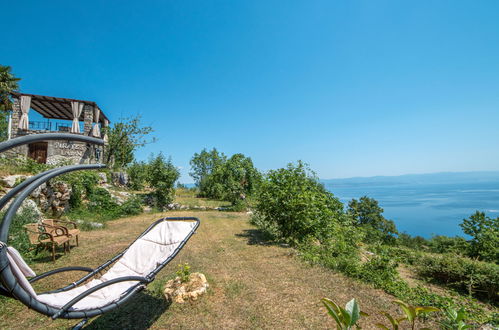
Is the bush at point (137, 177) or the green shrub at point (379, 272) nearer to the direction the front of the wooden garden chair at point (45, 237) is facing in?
the green shrub

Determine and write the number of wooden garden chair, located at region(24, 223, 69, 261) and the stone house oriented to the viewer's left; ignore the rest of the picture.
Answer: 0

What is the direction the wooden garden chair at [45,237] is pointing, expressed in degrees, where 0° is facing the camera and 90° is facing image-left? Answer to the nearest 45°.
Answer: approximately 315°

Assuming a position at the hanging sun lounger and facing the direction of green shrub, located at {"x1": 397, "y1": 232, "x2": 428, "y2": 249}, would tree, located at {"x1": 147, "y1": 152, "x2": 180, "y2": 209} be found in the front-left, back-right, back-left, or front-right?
front-left

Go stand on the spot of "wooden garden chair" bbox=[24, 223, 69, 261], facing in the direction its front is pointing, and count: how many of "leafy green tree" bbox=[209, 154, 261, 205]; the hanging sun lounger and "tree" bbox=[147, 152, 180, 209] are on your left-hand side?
2

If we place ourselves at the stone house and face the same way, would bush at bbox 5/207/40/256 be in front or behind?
in front

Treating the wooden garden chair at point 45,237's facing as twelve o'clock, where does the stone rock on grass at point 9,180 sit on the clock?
The stone rock on grass is roughly at 7 o'clock from the wooden garden chair.

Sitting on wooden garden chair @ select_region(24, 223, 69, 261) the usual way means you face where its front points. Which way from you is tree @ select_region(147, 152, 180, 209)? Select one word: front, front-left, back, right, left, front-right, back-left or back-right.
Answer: left

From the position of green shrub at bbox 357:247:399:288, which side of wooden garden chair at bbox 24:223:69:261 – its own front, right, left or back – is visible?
front

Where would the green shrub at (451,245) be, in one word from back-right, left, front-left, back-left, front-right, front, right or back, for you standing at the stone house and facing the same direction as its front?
front-left

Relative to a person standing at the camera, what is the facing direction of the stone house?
facing the viewer

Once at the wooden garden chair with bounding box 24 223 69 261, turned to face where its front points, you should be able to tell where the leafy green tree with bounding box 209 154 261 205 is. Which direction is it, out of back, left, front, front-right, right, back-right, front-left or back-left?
left

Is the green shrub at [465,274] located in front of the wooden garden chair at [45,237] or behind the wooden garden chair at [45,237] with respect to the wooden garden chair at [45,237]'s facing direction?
in front

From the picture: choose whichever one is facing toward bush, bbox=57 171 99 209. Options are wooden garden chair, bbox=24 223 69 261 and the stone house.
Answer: the stone house
